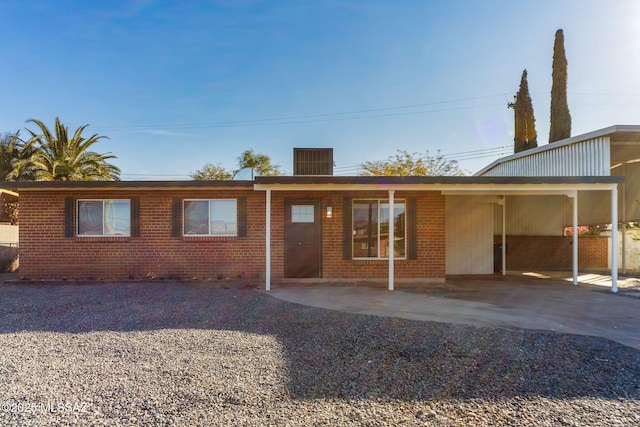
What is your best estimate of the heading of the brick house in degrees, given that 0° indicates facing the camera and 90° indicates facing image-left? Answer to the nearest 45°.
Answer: approximately 0°

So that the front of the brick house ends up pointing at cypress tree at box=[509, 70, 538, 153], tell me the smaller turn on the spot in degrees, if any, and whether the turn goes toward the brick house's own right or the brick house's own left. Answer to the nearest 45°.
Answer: approximately 135° to the brick house's own left

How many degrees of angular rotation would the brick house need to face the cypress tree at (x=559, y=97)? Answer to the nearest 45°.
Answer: approximately 135° to its left

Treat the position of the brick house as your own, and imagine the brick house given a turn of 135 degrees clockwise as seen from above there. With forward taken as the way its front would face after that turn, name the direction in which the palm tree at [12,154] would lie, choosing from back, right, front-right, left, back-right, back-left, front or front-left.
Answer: front

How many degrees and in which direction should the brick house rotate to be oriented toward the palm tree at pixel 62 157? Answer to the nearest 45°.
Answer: approximately 135° to its right
